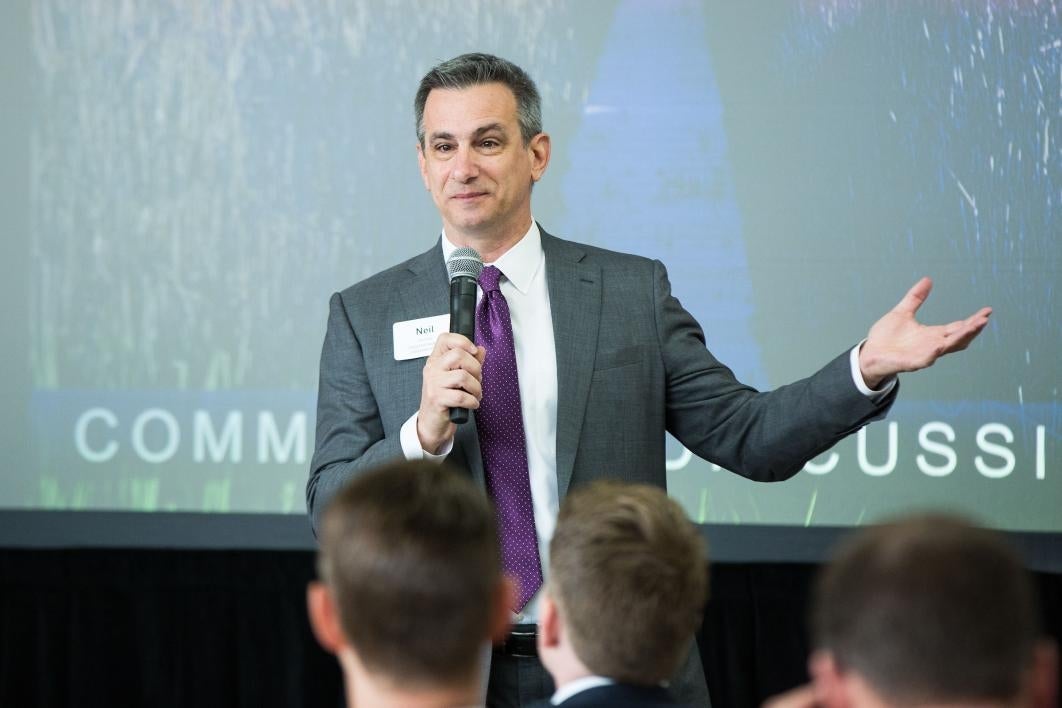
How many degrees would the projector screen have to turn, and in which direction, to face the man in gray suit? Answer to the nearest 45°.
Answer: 0° — it already faces them

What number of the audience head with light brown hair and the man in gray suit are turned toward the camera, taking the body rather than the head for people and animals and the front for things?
1

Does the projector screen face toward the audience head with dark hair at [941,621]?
yes

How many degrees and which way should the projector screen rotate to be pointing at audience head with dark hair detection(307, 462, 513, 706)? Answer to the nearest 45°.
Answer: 0° — it already faces them

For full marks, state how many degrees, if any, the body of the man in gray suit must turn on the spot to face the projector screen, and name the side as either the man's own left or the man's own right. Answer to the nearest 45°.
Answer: approximately 180°

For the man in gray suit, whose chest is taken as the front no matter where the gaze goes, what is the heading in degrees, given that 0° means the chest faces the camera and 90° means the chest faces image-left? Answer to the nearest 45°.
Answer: approximately 0°

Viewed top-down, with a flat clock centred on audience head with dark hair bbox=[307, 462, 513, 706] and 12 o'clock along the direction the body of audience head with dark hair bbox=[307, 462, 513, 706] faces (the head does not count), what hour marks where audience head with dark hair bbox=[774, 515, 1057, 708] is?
audience head with dark hair bbox=[774, 515, 1057, 708] is roughly at 4 o'clock from audience head with dark hair bbox=[307, 462, 513, 706].

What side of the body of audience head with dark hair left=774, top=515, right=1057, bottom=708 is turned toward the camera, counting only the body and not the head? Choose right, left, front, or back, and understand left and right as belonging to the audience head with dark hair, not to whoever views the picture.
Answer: back

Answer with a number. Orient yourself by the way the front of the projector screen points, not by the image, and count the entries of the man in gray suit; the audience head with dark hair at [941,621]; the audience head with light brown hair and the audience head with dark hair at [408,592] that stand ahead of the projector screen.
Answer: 4

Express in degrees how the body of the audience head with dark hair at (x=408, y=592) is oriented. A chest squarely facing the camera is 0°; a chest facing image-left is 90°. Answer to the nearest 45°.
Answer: approximately 180°

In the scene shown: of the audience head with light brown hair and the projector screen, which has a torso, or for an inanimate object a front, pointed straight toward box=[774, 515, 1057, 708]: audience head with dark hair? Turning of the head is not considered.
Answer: the projector screen

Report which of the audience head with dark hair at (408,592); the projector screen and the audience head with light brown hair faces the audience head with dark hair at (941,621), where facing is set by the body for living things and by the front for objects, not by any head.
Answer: the projector screen
